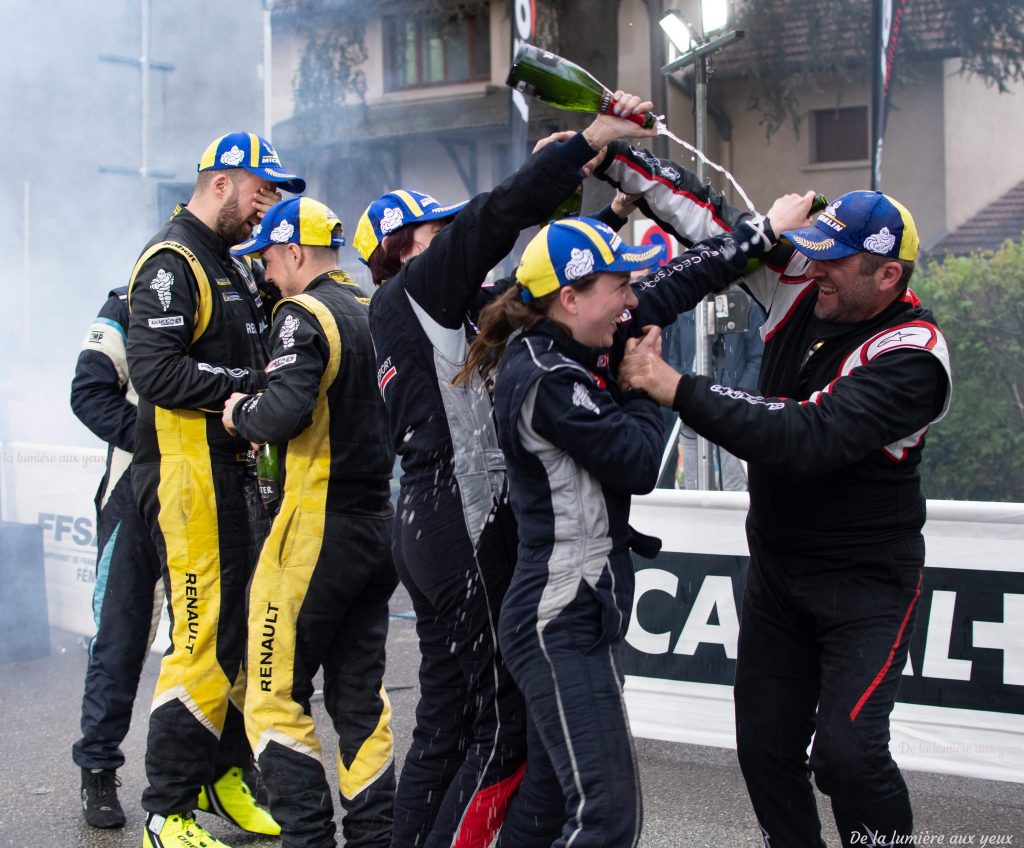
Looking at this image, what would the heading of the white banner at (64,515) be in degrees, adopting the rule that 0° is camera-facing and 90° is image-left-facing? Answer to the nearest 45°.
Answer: approximately 0°

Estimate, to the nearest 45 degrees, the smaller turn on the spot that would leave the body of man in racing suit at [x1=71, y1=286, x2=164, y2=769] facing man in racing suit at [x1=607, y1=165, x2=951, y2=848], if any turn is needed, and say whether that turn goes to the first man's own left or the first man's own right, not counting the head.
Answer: approximately 45° to the first man's own right

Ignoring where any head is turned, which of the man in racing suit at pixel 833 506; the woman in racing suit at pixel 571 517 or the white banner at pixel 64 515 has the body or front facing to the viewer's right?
the woman in racing suit

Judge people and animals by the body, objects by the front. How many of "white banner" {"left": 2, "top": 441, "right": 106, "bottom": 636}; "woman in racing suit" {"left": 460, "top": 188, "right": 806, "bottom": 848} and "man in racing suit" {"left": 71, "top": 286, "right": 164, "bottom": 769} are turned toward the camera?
1

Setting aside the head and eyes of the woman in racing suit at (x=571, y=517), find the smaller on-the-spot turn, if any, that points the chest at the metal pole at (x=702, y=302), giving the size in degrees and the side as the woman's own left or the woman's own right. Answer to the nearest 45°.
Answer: approximately 90° to the woman's own left

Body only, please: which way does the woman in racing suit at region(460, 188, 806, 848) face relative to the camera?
to the viewer's right

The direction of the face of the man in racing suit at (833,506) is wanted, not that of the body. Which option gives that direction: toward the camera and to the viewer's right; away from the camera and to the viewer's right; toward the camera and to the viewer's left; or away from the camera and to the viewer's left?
toward the camera and to the viewer's left

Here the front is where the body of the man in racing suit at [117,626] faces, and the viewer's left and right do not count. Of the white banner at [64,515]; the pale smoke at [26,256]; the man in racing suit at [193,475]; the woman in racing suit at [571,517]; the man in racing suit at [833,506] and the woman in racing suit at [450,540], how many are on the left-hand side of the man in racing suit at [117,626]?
2

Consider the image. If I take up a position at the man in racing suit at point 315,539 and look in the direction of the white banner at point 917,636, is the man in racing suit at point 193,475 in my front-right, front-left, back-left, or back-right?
back-left

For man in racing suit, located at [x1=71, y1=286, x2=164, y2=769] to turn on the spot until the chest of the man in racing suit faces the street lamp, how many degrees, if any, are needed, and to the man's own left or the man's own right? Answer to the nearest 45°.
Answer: approximately 45° to the man's own left

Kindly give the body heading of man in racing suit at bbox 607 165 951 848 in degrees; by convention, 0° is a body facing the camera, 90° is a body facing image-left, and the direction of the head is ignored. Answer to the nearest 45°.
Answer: approximately 45°
